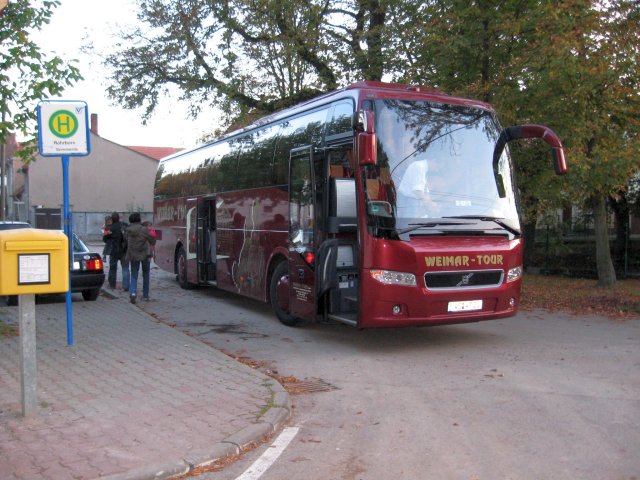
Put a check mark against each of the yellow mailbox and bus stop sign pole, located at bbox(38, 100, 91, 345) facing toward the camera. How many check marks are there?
2

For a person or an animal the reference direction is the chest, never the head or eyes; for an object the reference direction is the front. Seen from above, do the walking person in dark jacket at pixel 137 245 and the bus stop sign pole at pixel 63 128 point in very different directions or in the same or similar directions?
very different directions

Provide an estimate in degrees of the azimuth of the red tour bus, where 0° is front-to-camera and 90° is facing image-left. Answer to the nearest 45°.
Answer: approximately 315°

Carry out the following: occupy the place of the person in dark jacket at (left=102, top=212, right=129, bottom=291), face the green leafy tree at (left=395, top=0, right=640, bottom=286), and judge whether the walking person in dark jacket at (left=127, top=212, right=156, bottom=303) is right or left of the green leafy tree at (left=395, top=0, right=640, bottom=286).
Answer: right

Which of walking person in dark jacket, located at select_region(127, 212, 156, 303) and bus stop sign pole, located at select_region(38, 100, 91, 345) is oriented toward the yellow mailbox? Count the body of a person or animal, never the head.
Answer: the bus stop sign pole

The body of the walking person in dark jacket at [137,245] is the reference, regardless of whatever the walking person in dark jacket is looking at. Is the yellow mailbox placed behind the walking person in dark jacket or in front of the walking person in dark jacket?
behind

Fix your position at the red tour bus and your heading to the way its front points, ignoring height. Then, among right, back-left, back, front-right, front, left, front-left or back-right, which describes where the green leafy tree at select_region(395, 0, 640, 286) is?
left

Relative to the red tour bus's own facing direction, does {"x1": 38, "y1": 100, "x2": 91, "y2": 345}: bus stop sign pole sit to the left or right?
on its right

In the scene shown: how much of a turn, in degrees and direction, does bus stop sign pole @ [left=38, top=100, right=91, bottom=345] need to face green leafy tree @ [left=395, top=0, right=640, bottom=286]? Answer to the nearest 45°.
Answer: approximately 90° to its left

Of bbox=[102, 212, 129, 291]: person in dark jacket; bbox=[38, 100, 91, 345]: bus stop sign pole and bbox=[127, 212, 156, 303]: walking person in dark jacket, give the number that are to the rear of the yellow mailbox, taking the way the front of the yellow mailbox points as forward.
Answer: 3

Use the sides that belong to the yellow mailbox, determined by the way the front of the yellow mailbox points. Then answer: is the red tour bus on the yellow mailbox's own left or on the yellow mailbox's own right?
on the yellow mailbox's own left

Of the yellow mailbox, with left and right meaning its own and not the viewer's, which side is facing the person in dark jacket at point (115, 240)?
back

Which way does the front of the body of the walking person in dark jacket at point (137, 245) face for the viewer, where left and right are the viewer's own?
facing away from the viewer

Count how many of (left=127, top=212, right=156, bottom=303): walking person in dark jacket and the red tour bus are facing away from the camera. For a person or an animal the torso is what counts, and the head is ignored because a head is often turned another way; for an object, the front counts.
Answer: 1

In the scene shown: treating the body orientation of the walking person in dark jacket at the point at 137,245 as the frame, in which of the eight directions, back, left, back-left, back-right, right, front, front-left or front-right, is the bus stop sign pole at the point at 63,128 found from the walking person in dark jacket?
back

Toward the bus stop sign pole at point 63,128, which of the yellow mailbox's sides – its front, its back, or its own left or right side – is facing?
back
